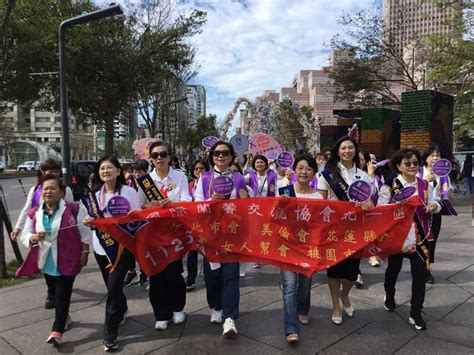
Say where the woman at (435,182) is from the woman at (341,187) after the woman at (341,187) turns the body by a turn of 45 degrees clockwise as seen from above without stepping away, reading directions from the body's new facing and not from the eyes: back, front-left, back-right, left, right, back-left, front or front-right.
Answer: back

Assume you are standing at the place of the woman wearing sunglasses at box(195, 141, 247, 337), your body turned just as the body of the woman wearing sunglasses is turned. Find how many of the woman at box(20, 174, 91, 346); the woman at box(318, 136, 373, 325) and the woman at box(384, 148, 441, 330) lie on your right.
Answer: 1

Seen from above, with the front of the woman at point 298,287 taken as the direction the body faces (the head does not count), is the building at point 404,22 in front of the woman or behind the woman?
behind

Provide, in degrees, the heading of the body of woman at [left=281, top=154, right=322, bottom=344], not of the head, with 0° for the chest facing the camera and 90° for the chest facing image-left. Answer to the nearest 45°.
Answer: approximately 0°

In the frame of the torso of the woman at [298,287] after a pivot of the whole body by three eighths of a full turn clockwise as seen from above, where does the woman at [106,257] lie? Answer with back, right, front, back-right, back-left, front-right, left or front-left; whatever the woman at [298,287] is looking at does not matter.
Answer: front-left

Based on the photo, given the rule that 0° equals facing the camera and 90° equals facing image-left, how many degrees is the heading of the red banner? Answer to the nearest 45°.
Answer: approximately 0°
